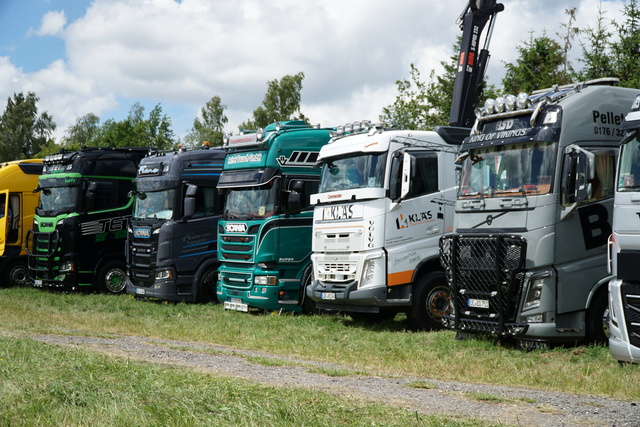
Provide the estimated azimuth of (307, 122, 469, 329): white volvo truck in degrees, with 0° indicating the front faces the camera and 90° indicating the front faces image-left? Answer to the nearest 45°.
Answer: approximately 45°

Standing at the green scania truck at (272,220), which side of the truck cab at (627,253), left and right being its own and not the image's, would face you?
right

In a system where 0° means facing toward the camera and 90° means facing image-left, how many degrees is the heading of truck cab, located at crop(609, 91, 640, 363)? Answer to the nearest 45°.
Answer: approximately 45°

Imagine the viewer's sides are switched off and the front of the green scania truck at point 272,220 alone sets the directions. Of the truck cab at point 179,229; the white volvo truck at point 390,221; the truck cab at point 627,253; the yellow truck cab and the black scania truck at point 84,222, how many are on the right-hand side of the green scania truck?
3

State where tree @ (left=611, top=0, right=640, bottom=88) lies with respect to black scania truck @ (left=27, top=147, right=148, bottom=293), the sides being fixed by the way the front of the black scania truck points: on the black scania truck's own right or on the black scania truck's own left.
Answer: on the black scania truck's own left

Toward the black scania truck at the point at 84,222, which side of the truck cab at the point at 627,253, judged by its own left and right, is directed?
right

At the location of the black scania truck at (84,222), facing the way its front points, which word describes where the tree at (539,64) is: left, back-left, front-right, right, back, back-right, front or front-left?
back-left

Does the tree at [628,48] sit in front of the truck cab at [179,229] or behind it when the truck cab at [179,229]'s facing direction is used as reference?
behind

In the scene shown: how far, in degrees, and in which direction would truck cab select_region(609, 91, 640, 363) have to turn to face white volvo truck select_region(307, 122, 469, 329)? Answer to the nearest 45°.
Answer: approximately 90° to its right

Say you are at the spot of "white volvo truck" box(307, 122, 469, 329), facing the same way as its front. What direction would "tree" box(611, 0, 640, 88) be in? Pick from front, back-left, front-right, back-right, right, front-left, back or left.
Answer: back

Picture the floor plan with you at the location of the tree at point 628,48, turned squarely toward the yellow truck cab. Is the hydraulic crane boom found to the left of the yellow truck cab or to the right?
left
